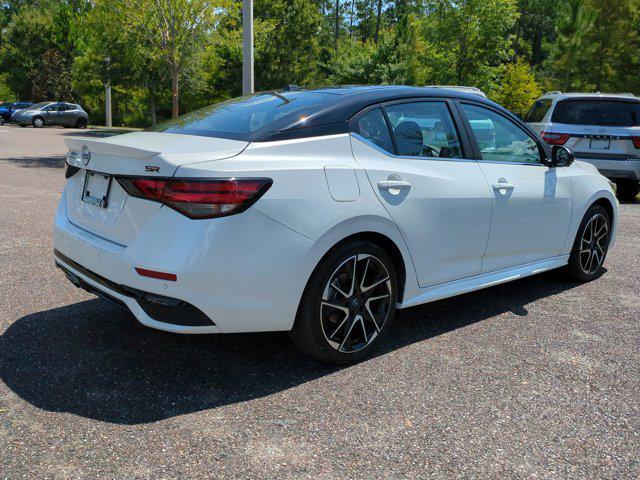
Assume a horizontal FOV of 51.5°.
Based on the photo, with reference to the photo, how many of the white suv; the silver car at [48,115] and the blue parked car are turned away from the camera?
1

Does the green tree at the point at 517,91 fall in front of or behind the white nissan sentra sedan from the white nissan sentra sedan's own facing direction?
in front

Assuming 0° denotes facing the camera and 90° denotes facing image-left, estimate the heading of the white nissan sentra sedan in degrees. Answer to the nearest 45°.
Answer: approximately 225°

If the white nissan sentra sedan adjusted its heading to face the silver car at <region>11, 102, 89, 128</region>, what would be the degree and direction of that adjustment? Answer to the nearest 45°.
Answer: approximately 90° to its left

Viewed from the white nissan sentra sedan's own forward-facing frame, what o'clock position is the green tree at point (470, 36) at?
The green tree is roughly at 11 o'clock from the white nissan sentra sedan.

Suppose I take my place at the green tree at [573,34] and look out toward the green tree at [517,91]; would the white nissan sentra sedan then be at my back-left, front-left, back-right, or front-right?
front-left

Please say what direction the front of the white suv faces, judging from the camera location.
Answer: facing away from the viewer

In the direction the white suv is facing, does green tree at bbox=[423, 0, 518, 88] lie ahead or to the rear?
ahead

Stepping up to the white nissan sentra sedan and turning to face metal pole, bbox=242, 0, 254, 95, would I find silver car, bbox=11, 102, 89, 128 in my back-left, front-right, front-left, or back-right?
front-left

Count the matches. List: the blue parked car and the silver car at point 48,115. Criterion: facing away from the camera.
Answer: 0

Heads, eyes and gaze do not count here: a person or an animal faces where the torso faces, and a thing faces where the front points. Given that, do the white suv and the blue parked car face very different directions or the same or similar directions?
very different directions

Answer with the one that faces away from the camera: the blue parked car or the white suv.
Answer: the white suv

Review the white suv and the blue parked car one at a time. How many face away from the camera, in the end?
1

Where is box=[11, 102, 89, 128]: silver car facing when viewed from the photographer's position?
facing the viewer and to the left of the viewer

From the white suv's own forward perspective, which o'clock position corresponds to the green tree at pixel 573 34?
The green tree is roughly at 12 o'clock from the white suv.

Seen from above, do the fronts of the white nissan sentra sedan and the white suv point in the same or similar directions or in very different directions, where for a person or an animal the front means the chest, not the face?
same or similar directions

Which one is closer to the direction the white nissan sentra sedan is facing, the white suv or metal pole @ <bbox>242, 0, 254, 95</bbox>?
the white suv
